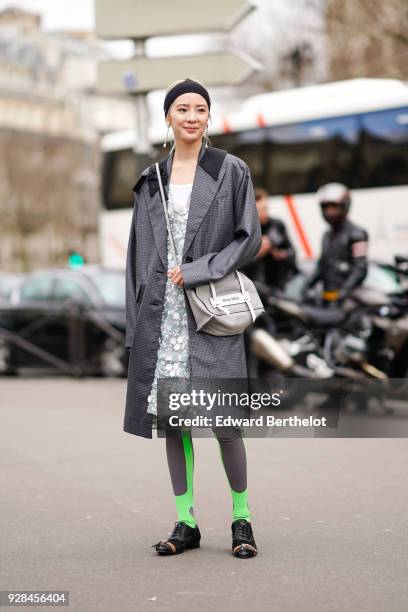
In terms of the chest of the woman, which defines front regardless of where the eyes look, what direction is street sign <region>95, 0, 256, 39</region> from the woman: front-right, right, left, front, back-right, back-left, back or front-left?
back

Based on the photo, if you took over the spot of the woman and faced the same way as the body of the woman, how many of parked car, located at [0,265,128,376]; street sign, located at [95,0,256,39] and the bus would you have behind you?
3

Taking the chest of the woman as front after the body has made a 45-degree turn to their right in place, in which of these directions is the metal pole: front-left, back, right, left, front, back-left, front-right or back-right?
back-right

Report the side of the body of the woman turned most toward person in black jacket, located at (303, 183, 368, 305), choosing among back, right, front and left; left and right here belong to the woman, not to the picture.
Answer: back

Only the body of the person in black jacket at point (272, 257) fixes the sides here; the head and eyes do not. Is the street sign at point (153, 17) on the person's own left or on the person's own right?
on the person's own right

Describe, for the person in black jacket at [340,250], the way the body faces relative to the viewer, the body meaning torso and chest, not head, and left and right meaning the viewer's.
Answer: facing the viewer and to the left of the viewer

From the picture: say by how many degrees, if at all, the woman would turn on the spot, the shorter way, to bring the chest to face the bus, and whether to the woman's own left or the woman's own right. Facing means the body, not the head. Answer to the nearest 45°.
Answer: approximately 180°

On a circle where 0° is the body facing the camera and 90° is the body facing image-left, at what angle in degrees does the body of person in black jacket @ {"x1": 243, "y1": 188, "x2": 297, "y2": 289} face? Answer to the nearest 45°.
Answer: approximately 45°

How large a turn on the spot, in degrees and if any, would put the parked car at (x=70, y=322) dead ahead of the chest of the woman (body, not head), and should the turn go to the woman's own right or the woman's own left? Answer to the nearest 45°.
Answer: approximately 180°

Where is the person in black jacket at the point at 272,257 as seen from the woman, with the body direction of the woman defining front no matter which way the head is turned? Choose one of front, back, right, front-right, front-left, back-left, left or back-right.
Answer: back

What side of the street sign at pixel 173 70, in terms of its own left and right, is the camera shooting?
front

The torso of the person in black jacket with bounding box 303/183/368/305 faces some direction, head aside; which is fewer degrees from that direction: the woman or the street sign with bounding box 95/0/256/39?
the woman

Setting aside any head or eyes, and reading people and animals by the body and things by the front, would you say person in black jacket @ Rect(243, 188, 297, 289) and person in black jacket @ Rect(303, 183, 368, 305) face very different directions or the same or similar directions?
same or similar directions
